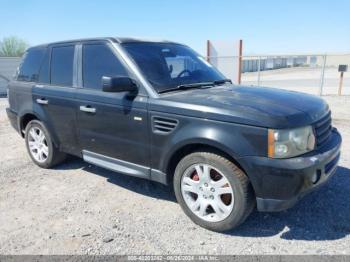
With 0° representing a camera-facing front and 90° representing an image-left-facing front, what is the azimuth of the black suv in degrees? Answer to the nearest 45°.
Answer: approximately 315°

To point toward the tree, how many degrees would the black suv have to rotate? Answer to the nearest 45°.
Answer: approximately 180°

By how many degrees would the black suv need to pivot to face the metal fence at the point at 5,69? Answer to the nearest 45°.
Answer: approximately 180°
